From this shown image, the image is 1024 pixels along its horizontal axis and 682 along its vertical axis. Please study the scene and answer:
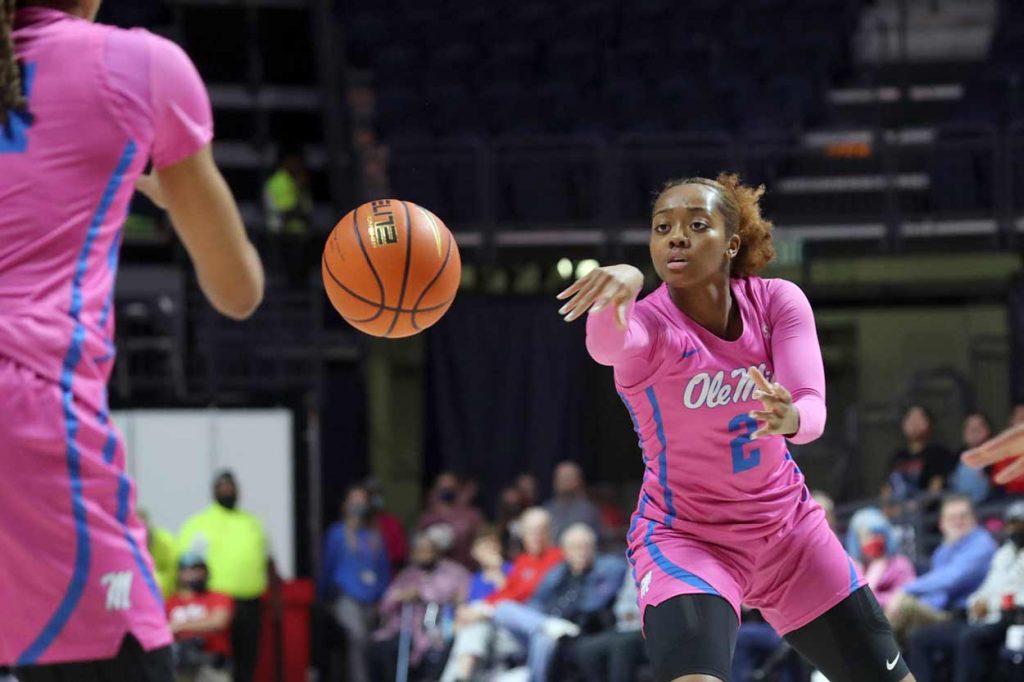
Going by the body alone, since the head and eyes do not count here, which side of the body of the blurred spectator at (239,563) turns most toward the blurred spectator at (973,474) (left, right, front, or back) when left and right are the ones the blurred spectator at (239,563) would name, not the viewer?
left

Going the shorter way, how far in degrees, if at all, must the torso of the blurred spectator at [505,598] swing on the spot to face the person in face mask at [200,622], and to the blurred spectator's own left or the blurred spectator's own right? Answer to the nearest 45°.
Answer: approximately 45° to the blurred spectator's own right

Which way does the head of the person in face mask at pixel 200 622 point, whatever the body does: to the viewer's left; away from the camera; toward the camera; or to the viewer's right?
toward the camera

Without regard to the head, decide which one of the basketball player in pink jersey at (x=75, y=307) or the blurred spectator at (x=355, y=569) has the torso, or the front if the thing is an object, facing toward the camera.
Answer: the blurred spectator

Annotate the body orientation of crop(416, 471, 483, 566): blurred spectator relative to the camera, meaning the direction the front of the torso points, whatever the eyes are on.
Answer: toward the camera

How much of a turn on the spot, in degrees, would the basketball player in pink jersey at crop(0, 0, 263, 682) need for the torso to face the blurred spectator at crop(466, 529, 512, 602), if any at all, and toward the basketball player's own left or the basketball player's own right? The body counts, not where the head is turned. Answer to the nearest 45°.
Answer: approximately 45° to the basketball player's own left

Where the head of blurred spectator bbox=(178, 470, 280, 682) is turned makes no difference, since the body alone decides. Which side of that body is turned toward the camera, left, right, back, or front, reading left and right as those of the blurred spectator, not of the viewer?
front

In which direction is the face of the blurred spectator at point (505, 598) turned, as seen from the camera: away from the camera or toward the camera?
toward the camera

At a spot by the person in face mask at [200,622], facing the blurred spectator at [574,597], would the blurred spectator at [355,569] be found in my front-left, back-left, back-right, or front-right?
front-left

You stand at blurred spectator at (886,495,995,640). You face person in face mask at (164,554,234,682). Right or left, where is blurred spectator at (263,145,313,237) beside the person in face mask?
right

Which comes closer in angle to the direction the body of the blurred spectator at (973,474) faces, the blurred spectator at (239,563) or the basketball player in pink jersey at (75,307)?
the basketball player in pink jersey

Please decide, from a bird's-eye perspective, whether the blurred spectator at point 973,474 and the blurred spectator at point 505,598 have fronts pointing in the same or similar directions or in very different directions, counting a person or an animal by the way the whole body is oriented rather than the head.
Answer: same or similar directions

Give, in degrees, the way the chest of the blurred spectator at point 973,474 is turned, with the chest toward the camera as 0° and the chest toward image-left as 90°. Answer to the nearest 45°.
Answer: approximately 0°

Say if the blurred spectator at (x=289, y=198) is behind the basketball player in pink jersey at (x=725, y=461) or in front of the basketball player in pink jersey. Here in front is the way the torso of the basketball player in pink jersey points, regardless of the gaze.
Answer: behind

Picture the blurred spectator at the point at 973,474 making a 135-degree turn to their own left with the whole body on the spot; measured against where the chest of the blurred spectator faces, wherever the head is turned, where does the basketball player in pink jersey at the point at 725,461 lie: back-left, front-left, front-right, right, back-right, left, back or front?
back-right
